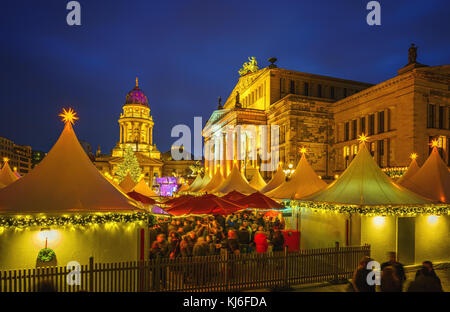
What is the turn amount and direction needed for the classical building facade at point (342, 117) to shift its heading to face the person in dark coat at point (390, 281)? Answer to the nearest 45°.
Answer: approximately 45° to its left

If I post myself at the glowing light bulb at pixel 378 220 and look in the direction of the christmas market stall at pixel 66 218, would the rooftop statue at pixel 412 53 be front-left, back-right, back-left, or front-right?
back-right

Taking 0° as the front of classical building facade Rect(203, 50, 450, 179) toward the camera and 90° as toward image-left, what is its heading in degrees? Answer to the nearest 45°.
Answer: approximately 45°

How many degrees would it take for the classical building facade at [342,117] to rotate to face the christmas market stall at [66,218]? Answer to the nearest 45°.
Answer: approximately 45° to its left

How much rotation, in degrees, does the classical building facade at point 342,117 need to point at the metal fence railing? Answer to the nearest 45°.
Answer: approximately 45° to its left

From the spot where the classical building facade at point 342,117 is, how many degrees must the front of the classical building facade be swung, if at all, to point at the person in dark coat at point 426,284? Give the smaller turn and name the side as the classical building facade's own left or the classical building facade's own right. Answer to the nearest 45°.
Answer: approximately 45° to the classical building facade's own left
